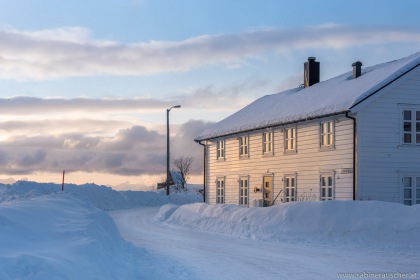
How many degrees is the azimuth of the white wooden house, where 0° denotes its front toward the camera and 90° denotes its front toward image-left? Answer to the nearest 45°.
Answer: approximately 45°

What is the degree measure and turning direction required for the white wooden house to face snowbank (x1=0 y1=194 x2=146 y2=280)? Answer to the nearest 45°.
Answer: approximately 45° to its left

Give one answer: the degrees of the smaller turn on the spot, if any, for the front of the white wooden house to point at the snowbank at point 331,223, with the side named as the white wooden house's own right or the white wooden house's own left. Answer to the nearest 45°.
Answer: approximately 45° to the white wooden house's own left
